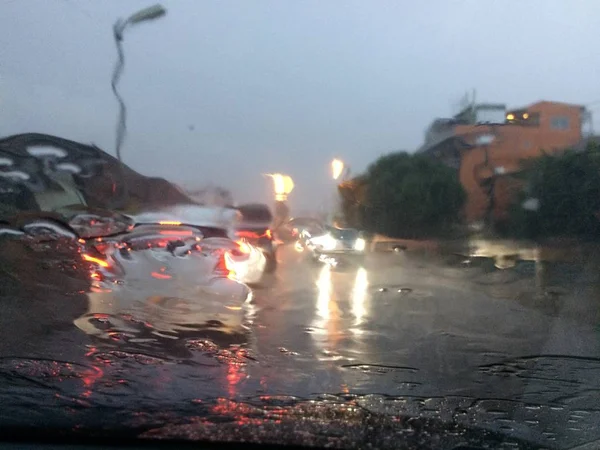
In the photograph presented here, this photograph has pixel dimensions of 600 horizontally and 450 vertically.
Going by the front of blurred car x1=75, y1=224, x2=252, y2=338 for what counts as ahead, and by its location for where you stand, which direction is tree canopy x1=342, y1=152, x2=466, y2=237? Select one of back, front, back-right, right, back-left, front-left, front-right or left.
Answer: right

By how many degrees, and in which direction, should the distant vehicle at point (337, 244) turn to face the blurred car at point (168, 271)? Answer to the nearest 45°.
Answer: approximately 45° to its right

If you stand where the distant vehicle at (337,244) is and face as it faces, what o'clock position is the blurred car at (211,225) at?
The blurred car is roughly at 1 o'clock from the distant vehicle.

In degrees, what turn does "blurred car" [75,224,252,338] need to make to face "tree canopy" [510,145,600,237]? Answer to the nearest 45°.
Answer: approximately 90° to its right

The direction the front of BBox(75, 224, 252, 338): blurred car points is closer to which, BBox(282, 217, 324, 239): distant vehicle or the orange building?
the distant vehicle

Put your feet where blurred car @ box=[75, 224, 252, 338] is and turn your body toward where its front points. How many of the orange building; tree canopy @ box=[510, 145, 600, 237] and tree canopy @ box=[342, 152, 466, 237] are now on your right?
3

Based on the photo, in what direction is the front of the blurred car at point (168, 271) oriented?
away from the camera

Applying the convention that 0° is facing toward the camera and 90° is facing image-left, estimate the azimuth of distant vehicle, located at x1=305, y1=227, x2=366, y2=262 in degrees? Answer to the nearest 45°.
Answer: approximately 0°

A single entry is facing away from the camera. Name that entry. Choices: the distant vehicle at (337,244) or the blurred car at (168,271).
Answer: the blurred car

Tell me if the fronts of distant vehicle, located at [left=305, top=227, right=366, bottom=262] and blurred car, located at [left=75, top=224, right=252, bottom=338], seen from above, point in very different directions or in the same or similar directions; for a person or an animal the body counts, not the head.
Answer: very different directions

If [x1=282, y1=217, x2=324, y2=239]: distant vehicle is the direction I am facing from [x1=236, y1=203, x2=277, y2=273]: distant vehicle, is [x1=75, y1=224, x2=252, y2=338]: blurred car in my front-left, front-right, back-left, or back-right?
back-left

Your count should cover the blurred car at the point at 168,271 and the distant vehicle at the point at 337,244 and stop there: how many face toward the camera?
1

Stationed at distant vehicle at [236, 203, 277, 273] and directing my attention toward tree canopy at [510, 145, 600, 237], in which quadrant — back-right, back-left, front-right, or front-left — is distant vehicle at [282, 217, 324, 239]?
front-left

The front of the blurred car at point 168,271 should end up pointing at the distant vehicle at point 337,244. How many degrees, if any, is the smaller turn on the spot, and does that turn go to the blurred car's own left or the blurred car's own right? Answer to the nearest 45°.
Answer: approximately 45° to the blurred car's own right

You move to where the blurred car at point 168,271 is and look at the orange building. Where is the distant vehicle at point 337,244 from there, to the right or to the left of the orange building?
left
